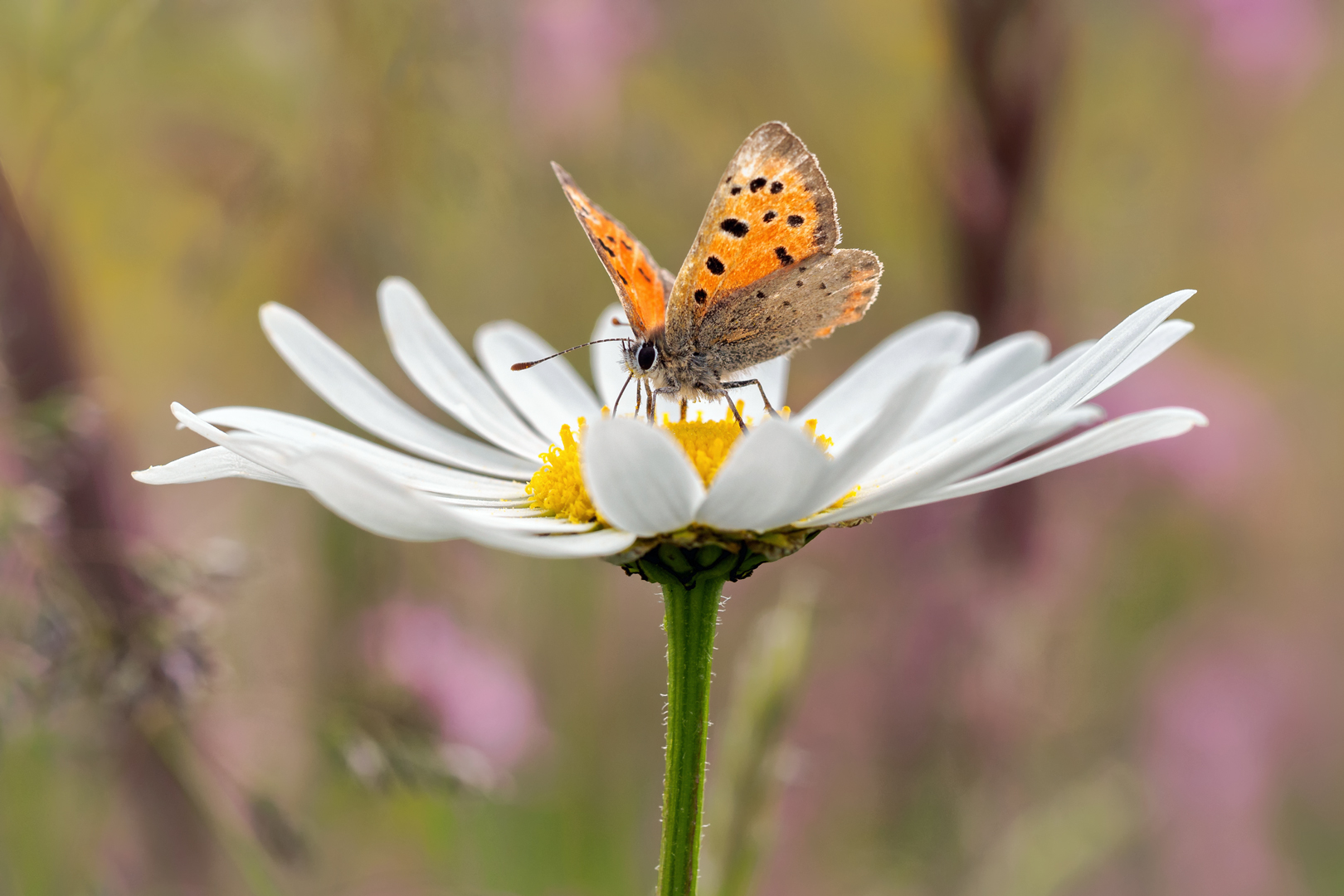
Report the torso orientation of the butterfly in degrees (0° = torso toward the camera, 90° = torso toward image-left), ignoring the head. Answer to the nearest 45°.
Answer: approximately 45°

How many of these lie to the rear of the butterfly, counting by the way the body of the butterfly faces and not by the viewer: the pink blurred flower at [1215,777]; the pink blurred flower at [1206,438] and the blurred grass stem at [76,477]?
2

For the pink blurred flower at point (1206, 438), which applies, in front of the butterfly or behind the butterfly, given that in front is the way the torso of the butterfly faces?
behind

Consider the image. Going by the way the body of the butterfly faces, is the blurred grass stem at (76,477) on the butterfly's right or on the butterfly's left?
on the butterfly's right

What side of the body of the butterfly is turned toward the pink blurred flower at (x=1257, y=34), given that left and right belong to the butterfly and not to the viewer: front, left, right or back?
back

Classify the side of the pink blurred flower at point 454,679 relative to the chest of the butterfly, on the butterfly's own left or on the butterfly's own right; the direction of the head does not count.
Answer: on the butterfly's own right

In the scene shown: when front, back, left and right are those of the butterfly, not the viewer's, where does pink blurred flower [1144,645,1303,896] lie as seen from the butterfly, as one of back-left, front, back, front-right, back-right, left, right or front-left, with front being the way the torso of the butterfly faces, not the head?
back
